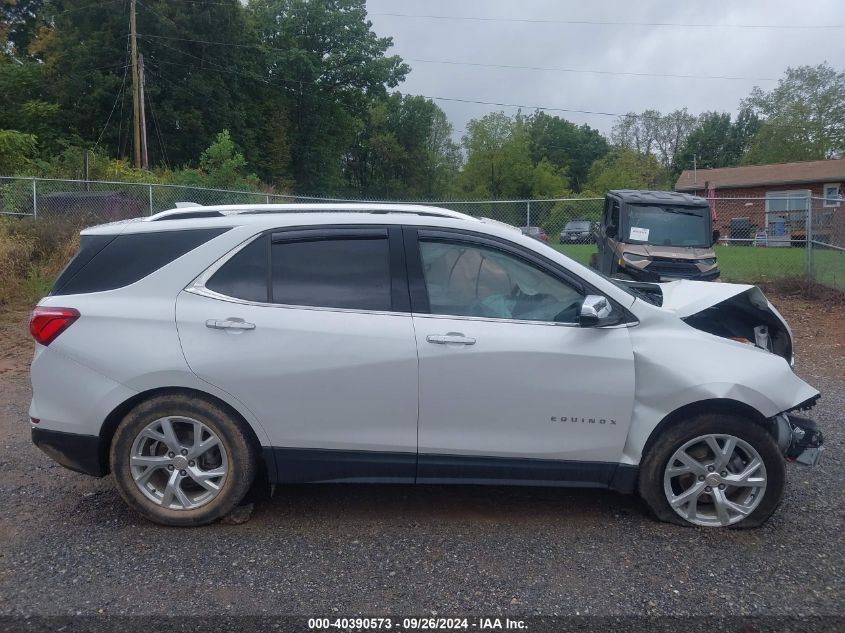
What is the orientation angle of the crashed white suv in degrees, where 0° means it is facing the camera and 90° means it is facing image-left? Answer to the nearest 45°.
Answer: approximately 270°

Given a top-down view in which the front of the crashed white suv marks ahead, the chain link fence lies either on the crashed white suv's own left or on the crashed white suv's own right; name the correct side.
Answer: on the crashed white suv's own left

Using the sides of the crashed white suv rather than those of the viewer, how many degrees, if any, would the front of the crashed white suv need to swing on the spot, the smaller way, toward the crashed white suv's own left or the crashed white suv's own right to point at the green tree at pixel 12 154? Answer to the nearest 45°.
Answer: approximately 135° to the crashed white suv's own left

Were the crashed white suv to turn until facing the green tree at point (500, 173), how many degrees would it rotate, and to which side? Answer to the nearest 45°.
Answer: approximately 90° to its left

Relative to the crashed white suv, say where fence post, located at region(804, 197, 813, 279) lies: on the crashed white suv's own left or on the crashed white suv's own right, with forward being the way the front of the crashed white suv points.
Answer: on the crashed white suv's own left

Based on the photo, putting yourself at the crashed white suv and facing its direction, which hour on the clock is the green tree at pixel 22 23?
The green tree is roughly at 8 o'clock from the crashed white suv.
